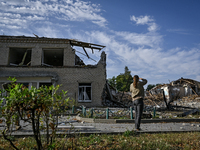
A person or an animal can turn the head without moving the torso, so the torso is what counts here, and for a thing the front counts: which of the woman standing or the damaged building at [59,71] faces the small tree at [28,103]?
the damaged building

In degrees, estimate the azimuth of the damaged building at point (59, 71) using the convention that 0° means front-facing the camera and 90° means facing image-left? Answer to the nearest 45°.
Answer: approximately 0°

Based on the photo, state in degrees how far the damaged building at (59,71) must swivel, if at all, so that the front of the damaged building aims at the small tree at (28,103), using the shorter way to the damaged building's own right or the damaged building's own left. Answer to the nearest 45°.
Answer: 0° — it already faces it
